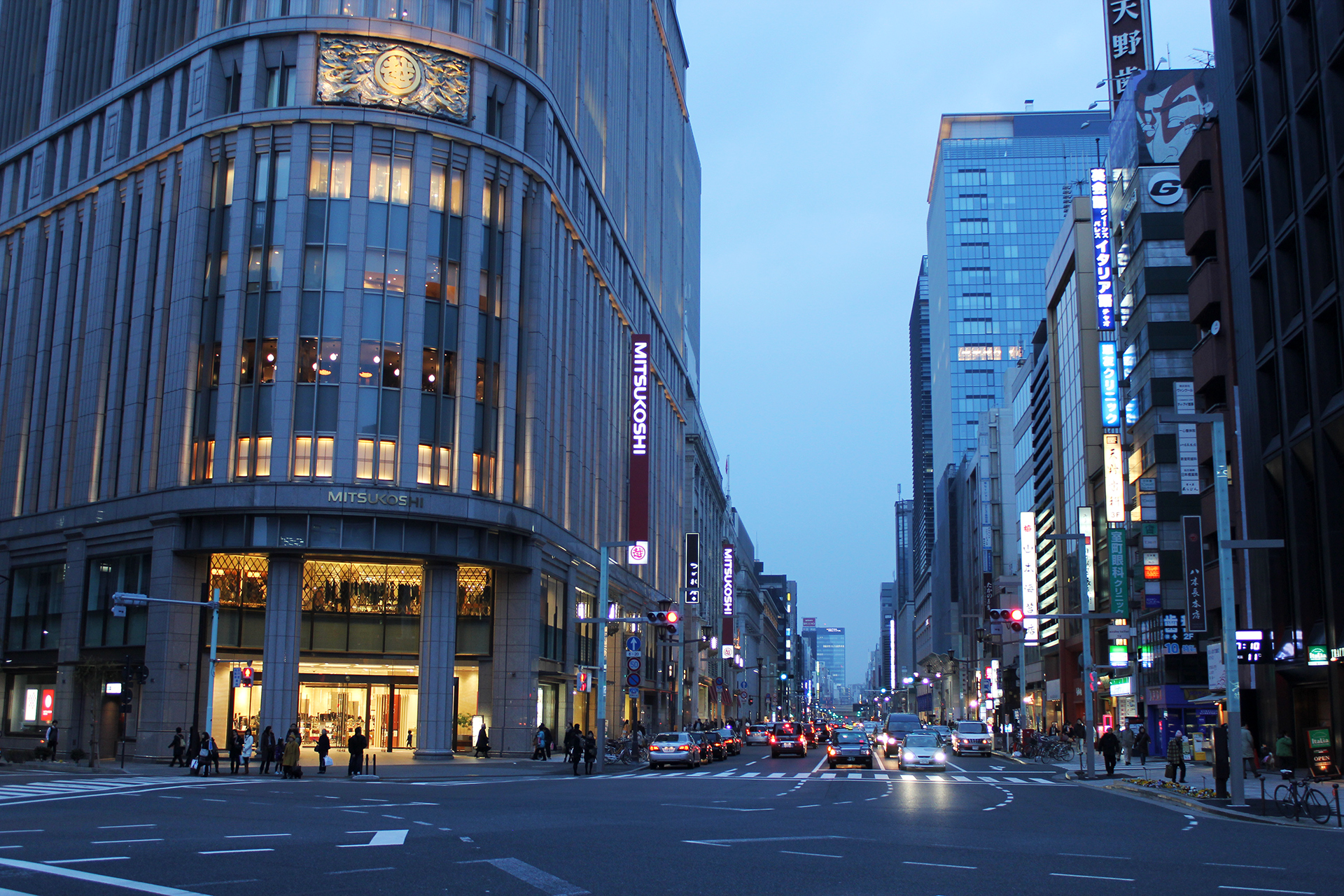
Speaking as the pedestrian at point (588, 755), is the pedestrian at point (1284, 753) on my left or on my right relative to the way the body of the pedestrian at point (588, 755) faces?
on my left

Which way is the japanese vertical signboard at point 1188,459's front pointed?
toward the camera

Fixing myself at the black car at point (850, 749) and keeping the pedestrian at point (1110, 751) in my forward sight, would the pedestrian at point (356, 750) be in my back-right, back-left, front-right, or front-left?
back-right

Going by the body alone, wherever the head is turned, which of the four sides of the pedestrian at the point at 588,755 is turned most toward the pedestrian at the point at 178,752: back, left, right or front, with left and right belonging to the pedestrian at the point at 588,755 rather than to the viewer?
right

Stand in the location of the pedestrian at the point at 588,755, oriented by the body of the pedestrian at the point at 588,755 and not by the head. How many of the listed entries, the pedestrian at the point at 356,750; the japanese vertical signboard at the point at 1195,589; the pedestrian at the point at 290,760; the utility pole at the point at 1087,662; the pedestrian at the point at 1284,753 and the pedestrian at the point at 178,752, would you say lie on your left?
3

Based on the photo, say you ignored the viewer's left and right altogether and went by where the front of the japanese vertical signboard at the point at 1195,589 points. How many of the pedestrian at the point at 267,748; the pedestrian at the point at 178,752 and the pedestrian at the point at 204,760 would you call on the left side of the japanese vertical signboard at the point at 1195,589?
0

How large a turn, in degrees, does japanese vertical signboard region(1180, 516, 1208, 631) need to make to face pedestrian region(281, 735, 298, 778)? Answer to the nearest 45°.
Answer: approximately 45° to its right

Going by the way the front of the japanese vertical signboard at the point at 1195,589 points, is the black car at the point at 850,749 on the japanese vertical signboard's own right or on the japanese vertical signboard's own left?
on the japanese vertical signboard's own right

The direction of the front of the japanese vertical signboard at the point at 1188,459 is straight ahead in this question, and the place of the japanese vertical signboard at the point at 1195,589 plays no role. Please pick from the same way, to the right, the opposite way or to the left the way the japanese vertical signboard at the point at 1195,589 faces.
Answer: the same way

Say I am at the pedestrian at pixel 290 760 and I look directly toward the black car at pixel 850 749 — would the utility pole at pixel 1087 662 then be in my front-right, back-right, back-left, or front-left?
front-right

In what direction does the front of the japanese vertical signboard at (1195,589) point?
toward the camera

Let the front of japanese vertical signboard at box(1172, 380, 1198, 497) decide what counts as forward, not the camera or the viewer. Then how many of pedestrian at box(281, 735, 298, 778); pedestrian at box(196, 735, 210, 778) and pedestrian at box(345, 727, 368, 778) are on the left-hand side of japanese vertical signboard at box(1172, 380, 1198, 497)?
0
